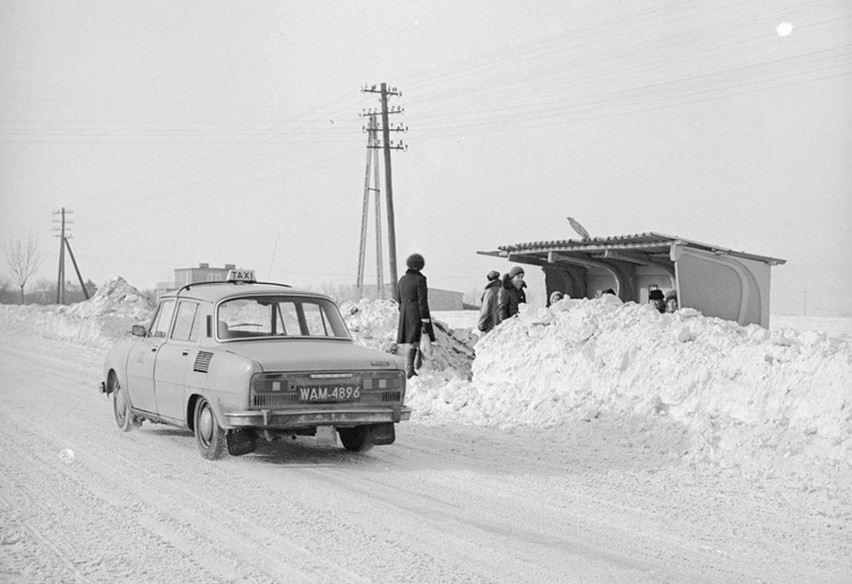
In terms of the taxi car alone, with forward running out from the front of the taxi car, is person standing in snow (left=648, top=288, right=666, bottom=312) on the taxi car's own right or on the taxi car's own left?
on the taxi car's own right

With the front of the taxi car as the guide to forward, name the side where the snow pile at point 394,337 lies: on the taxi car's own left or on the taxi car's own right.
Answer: on the taxi car's own right

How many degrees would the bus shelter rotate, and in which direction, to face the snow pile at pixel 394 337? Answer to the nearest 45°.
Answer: approximately 45° to its right

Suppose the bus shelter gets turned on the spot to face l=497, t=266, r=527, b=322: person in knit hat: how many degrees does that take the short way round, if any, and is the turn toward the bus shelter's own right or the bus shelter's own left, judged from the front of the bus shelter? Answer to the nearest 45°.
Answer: approximately 45° to the bus shelter's own right

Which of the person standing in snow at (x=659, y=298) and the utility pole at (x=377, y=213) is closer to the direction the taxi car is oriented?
the utility pole

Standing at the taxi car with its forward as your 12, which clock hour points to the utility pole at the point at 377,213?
The utility pole is roughly at 2 o'clock from the taxi car.

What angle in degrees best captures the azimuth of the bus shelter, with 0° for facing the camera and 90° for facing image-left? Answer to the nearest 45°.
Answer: approximately 45°

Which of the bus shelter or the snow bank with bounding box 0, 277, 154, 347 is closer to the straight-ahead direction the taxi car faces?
the snow bank

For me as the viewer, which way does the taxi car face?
facing away from the viewer and to the left of the viewer
